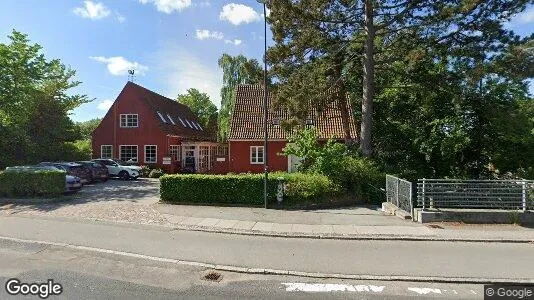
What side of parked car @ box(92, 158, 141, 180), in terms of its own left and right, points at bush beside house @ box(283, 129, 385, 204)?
front

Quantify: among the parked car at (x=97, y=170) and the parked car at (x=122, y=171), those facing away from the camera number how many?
0

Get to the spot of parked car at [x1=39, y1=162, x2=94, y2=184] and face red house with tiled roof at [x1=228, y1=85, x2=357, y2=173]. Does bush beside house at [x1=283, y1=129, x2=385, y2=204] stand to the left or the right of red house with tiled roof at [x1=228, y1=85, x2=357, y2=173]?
right

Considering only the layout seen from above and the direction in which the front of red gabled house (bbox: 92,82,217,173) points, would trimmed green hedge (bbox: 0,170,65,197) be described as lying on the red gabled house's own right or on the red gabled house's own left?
on the red gabled house's own right

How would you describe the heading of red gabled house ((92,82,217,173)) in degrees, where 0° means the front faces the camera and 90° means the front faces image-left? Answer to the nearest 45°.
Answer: approximately 315°

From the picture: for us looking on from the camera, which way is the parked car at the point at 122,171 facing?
facing the viewer and to the right of the viewer
